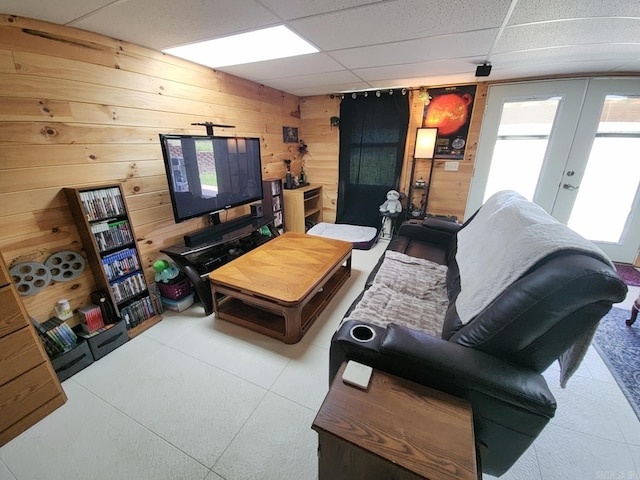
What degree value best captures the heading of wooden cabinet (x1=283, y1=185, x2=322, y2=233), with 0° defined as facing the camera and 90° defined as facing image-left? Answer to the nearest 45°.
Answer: approximately 315°

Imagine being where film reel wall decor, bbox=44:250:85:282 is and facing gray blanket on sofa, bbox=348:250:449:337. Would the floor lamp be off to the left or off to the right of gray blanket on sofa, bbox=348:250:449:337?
left

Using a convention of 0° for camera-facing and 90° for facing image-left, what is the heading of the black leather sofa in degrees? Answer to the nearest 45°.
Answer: approximately 90°

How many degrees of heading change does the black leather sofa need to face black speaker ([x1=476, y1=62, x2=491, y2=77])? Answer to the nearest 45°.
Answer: approximately 90° to its right

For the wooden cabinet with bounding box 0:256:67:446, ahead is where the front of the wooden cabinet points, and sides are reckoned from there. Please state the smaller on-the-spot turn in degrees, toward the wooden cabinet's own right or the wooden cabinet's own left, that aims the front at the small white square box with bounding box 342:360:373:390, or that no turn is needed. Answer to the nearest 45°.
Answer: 0° — it already faces it

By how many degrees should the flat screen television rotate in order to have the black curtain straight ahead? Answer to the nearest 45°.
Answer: approximately 45° to its left

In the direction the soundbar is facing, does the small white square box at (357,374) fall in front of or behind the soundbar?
in front

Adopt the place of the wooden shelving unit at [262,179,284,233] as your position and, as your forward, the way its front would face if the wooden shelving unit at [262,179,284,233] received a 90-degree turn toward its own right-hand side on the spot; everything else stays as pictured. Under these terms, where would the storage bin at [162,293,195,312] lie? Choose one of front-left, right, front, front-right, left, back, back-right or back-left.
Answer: front

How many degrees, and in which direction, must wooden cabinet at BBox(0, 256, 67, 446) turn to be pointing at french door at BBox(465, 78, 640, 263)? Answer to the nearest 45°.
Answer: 0° — it already faces it

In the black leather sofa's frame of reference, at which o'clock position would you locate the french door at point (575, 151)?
The french door is roughly at 3 o'clock from the black leather sofa.
